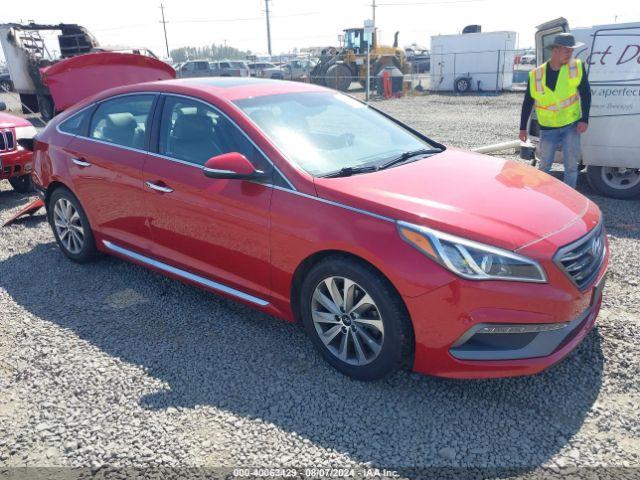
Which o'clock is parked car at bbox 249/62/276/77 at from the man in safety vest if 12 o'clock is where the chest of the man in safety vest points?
The parked car is roughly at 5 o'clock from the man in safety vest.

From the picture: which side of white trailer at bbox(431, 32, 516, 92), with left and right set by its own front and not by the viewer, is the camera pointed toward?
right

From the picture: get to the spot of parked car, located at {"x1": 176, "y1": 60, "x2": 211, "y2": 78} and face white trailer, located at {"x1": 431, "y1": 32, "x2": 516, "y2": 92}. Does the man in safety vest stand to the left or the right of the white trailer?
right

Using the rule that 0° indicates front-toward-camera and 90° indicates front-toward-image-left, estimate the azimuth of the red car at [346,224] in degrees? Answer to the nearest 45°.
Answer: approximately 315°

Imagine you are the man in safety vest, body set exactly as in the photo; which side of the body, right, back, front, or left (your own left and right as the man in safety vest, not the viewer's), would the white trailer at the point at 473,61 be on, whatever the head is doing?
back

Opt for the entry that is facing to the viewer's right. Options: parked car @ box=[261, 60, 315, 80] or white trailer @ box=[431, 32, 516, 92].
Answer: the white trailer
